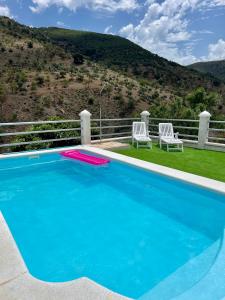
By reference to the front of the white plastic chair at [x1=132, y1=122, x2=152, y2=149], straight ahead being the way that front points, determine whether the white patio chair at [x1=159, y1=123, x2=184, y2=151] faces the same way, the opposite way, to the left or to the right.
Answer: the same way

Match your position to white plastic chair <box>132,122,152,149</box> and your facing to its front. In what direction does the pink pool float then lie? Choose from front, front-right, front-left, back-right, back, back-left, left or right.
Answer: right

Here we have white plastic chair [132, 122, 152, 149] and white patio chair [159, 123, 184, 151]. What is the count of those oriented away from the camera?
0

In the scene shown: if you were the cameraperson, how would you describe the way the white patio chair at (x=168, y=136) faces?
facing the viewer and to the right of the viewer

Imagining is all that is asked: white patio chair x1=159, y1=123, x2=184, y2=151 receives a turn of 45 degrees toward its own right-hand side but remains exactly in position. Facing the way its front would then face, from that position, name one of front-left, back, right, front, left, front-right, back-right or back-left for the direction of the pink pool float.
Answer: front-right

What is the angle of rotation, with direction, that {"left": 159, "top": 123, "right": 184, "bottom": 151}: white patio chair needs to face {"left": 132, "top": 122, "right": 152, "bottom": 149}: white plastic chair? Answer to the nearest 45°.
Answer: approximately 135° to its right
